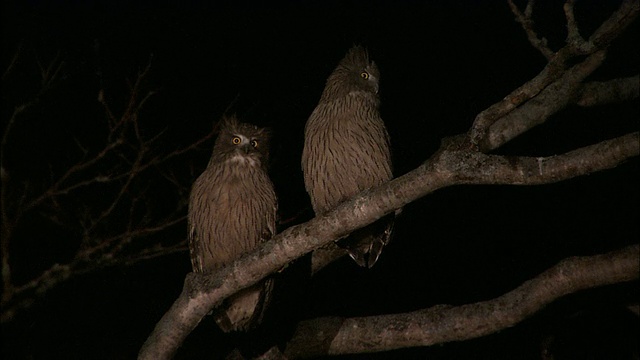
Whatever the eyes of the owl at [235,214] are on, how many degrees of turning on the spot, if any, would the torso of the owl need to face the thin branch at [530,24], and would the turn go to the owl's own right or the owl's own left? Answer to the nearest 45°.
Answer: approximately 45° to the owl's own left

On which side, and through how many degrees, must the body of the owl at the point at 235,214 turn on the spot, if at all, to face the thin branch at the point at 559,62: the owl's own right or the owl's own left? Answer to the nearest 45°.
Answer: approximately 45° to the owl's own left

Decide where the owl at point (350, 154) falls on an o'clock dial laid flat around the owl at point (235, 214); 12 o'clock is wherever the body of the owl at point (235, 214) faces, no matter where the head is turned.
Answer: the owl at point (350, 154) is roughly at 9 o'clock from the owl at point (235, 214).

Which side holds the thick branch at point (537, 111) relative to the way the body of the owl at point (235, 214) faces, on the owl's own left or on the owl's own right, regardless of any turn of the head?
on the owl's own left

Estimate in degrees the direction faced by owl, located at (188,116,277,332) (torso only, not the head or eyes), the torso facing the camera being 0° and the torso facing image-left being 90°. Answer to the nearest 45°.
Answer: approximately 0°

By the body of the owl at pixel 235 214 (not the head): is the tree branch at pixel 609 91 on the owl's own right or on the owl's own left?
on the owl's own left
